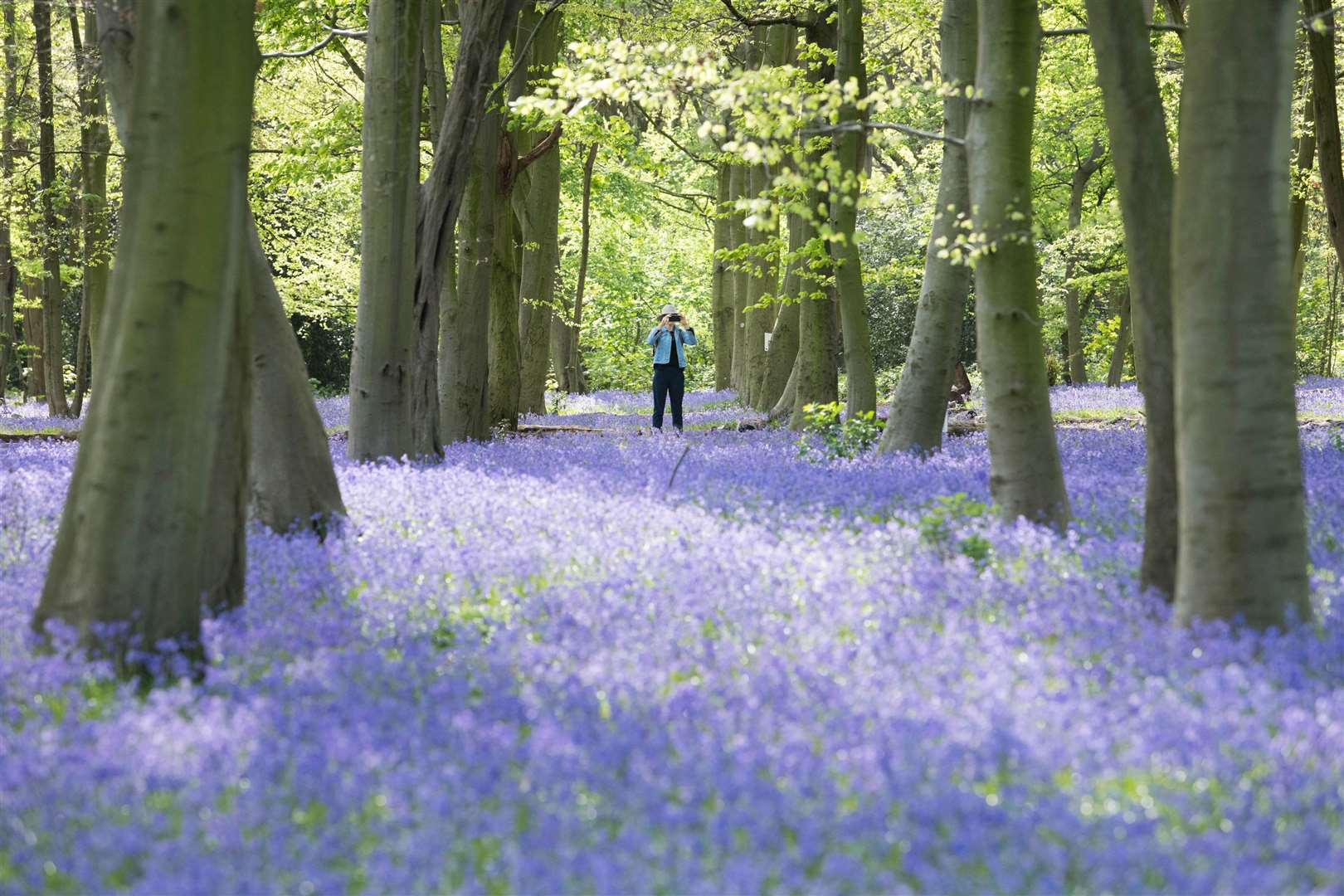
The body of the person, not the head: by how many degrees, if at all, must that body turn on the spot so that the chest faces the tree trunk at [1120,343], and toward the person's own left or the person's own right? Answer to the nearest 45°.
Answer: approximately 135° to the person's own left

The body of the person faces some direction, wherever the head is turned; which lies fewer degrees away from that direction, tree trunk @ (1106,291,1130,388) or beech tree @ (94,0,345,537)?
the beech tree

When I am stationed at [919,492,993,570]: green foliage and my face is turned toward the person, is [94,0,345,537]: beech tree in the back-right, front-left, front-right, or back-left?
front-left

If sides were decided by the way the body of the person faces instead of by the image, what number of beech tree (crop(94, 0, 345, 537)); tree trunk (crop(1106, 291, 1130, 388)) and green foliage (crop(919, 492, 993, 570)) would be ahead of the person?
2

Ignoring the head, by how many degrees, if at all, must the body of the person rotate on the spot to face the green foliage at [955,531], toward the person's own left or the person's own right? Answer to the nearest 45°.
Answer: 0° — they already face it

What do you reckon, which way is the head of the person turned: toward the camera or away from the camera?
toward the camera

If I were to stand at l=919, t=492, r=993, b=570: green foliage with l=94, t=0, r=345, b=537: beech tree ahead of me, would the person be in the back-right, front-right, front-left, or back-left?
front-right

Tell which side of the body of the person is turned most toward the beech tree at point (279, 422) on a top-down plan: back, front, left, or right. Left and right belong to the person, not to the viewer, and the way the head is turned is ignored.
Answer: front

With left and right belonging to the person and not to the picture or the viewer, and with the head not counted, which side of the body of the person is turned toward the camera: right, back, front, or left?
front
